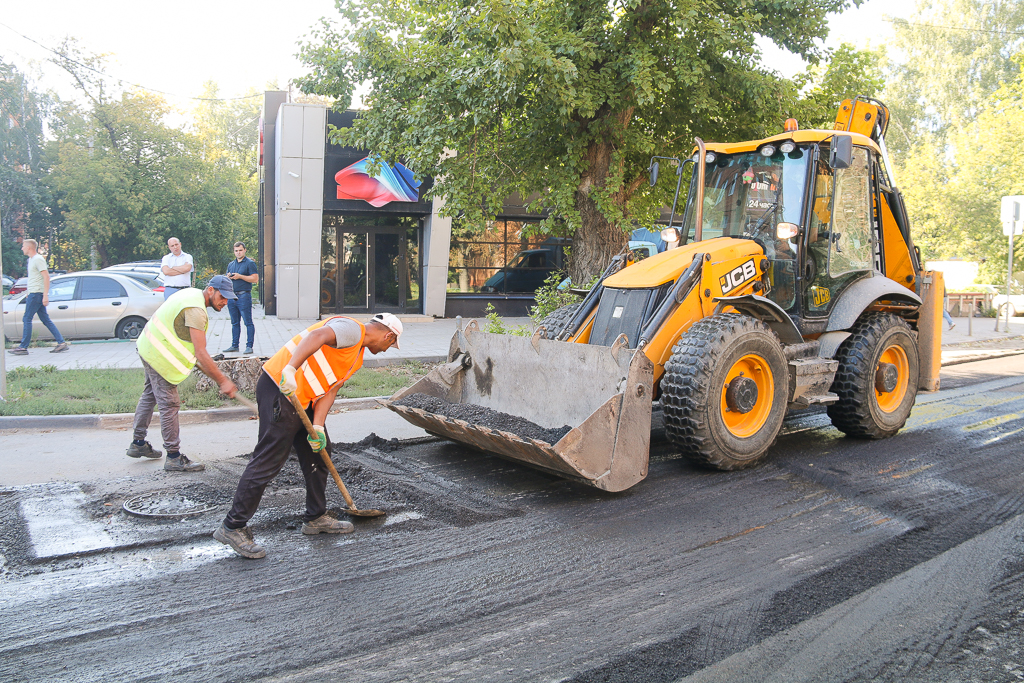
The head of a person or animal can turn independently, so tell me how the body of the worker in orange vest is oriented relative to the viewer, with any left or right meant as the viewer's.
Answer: facing to the right of the viewer

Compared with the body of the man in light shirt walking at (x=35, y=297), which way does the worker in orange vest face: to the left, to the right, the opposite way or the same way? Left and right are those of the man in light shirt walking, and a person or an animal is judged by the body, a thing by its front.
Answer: the opposite way

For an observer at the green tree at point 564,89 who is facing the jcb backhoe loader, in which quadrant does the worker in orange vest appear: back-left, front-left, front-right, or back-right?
front-right

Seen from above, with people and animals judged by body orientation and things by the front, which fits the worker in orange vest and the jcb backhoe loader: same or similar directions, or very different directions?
very different directions

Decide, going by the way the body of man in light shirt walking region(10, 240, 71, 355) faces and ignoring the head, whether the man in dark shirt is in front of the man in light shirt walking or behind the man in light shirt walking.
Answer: behind

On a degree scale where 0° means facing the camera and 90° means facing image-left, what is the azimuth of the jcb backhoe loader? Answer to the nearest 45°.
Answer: approximately 45°

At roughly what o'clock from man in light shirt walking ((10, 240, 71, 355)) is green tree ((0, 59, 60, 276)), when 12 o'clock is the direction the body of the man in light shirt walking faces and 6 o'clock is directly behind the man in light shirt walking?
The green tree is roughly at 3 o'clock from the man in light shirt walking.

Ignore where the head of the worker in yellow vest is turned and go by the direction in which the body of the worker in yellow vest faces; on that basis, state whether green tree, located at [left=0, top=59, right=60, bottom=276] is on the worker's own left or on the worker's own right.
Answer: on the worker's own left

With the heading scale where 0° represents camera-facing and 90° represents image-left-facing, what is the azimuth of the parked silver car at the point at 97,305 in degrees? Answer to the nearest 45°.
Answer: approximately 90°

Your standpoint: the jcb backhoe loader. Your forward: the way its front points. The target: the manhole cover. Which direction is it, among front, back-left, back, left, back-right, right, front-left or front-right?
front

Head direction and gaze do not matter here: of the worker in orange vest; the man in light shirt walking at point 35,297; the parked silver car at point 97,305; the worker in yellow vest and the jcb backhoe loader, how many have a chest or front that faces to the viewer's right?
2

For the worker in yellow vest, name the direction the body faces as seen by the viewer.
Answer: to the viewer's right

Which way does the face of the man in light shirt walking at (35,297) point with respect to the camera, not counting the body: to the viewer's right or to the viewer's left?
to the viewer's left

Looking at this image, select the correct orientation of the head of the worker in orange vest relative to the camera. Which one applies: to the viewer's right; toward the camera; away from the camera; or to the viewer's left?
to the viewer's right

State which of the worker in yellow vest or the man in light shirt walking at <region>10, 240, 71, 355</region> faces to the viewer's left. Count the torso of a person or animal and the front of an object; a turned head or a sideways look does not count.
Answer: the man in light shirt walking
